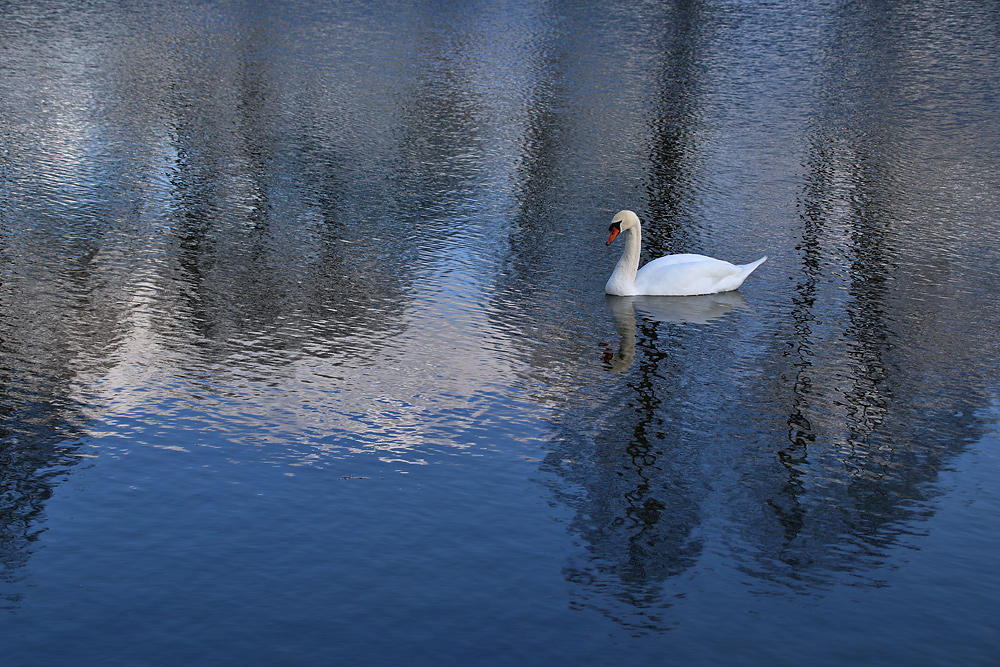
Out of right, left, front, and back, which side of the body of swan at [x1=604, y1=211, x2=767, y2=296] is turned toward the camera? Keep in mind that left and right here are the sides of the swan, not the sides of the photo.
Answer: left
